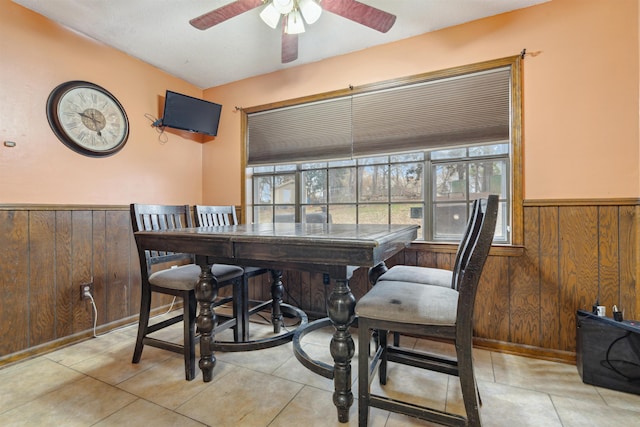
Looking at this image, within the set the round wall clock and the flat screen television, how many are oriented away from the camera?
0

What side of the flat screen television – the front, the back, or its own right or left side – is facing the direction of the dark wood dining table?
front

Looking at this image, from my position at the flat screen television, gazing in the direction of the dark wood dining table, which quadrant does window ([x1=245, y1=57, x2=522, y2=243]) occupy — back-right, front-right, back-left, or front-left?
front-left

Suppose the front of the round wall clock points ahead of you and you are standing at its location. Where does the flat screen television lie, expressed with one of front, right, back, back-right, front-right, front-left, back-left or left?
front-left

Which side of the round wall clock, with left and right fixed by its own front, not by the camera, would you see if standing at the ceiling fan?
front

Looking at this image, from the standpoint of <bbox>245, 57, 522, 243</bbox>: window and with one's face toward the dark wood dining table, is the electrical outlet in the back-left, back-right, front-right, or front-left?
front-right

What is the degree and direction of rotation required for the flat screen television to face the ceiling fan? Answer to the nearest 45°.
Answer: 0° — it already faces it

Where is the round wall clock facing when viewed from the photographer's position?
facing the viewer and to the right of the viewer

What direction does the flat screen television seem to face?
toward the camera

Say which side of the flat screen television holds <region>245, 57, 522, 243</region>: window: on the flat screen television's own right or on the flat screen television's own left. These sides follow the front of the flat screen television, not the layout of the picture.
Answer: on the flat screen television's own left

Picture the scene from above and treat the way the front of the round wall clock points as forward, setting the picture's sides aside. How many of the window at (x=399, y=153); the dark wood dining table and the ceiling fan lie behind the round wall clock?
0

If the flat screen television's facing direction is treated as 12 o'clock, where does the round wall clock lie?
The round wall clock is roughly at 2 o'clock from the flat screen television.

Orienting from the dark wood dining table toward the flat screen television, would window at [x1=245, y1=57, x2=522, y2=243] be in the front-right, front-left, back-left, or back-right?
front-right
